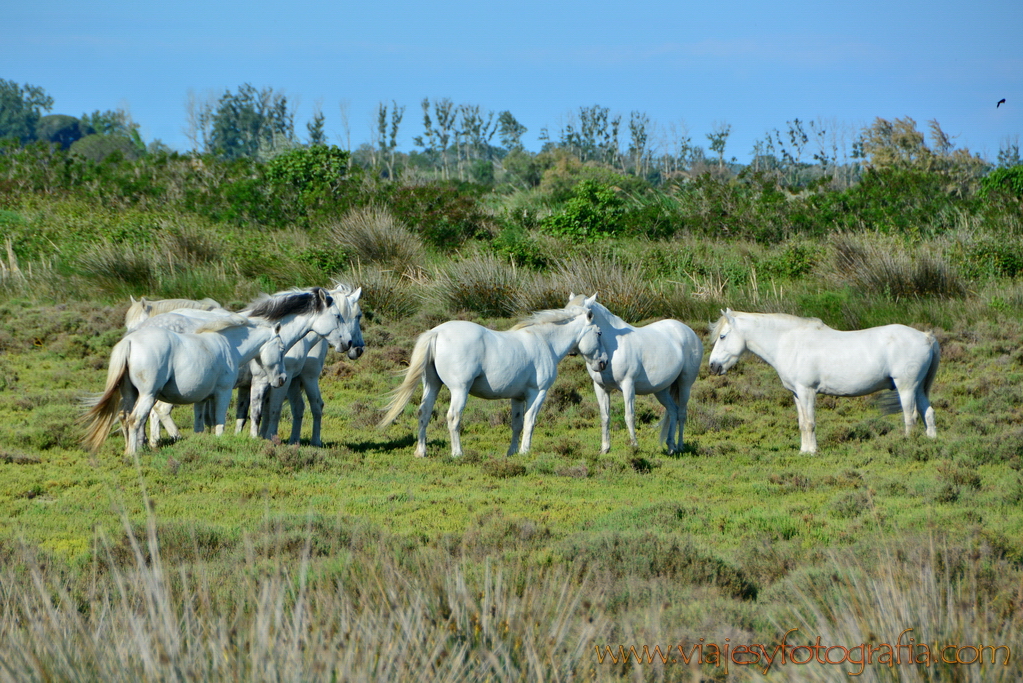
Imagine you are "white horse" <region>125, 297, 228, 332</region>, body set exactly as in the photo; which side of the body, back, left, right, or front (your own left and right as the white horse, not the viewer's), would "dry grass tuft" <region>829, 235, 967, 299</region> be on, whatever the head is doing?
back

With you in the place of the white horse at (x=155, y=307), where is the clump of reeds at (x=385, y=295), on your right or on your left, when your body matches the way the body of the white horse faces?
on your right

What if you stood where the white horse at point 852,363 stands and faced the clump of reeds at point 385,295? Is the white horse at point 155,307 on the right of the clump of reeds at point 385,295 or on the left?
left

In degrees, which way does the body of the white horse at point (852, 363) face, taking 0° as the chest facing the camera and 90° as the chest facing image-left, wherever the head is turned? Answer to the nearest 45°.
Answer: approximately 90°

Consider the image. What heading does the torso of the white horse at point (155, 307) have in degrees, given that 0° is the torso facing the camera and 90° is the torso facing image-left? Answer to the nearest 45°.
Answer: approximately 90°

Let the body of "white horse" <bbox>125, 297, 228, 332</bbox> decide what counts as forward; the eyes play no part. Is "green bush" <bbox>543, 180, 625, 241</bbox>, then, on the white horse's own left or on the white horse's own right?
on the white horse's own right

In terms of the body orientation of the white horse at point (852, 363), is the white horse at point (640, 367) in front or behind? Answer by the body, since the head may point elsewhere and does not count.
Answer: in front

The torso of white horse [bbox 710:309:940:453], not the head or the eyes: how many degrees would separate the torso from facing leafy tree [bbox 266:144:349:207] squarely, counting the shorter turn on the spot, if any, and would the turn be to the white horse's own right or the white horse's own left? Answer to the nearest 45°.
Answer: approximately 45° to the white horse's own right

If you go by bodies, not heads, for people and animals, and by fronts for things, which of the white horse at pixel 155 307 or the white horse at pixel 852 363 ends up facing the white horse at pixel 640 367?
the white horse at pixel 852 363

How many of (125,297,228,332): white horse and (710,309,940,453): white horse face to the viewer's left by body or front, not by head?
2
